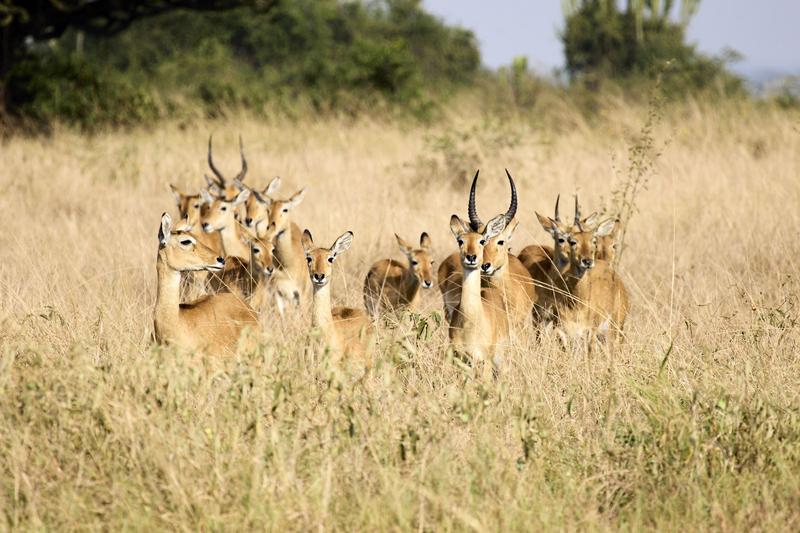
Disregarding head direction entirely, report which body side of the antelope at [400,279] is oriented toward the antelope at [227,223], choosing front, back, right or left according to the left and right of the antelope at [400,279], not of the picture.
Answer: back

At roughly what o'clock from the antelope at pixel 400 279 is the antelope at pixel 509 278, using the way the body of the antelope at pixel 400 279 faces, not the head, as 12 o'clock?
the antelope at pixel 509 278 is roughly at 12 o'clock from the antelope at pixel 400 279.

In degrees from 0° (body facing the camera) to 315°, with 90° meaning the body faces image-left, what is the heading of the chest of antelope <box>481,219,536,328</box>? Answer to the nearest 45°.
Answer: approximately 45°

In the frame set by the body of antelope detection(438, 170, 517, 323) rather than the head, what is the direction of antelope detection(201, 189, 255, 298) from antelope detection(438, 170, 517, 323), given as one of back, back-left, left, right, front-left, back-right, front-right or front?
back

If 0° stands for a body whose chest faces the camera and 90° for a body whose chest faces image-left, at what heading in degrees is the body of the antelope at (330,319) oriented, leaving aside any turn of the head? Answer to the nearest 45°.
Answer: approximately 45°

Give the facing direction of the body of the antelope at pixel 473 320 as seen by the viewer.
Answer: toward the camera

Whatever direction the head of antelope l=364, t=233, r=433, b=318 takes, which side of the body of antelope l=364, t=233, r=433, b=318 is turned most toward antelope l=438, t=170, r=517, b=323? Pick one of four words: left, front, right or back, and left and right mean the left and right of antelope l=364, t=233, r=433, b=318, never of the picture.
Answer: front

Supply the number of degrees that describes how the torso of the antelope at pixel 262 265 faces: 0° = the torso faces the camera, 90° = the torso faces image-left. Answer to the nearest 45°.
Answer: approximately 315°

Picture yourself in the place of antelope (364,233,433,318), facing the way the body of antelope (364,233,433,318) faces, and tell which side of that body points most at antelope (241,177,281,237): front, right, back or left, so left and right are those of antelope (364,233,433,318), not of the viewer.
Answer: back

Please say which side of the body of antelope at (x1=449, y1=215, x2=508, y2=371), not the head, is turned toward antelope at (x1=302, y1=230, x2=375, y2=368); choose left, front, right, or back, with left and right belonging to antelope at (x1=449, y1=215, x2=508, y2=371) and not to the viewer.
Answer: right

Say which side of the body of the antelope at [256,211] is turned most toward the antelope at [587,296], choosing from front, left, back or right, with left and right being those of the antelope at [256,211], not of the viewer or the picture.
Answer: left

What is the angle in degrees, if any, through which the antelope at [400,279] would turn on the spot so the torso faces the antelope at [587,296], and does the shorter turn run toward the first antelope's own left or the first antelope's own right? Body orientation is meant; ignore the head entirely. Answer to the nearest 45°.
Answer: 0° — it already faces it

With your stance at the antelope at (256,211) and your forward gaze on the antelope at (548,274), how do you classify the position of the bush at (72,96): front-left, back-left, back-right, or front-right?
back-left

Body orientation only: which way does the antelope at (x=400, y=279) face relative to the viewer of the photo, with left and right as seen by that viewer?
facing the viewer and to the right of the viewer

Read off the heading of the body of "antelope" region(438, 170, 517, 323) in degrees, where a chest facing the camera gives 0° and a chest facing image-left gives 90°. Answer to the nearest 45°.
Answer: approximately 315°
